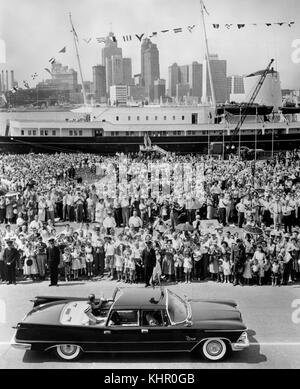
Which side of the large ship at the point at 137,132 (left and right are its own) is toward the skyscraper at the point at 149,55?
left

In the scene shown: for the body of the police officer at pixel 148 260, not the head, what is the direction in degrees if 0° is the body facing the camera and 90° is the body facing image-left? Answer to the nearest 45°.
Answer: approximately 0°

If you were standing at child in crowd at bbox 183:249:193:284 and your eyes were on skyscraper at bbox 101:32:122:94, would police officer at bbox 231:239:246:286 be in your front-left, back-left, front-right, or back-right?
back-right

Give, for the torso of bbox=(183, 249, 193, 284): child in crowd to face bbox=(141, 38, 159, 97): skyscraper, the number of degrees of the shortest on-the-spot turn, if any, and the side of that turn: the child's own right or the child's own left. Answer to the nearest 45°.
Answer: approximately 180°

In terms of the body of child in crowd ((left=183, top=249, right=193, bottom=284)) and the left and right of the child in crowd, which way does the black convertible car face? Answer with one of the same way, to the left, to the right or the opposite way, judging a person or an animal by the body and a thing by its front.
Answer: to the left

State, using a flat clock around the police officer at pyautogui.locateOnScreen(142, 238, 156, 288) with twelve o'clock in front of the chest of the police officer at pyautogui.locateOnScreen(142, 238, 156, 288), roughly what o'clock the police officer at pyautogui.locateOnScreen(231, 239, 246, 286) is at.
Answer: the police officer at pyautogui.locateOnScreen(231, 239, 246, 286) is roughly at 9 o'clock from the police officer at pyautogui.locateOnScreen(142, 238, 156, 288).

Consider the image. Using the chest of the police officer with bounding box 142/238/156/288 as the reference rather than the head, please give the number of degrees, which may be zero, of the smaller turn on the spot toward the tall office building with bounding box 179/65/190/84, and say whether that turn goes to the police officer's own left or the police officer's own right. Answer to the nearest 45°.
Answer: approximately 180°

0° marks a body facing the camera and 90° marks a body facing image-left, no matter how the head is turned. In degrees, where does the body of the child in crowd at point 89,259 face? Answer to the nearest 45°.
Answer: approximately 0°

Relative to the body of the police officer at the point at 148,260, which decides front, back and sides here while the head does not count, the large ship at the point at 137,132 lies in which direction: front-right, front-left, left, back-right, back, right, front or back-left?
back

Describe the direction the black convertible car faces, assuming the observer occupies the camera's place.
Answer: facing to the right of the viewer

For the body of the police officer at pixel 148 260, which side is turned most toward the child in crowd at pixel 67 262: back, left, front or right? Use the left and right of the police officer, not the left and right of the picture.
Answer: right
